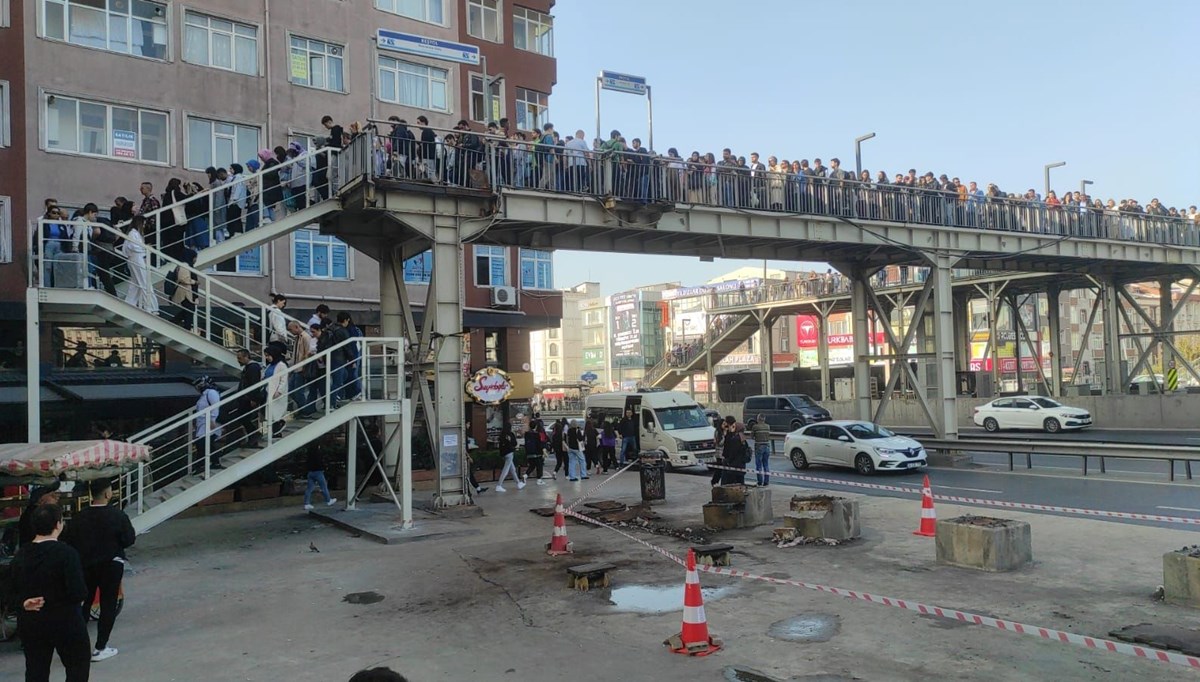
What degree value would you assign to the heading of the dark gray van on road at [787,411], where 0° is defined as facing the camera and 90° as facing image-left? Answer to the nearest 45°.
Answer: approximately 315°

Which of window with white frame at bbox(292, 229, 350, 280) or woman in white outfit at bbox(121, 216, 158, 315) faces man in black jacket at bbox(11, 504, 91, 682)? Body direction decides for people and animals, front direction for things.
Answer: the window with white frame

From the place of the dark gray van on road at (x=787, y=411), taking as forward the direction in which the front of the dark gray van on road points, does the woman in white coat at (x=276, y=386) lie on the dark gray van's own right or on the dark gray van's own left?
on the dark gray van's own right

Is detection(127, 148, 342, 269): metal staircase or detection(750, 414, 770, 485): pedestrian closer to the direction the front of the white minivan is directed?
the pedestrian

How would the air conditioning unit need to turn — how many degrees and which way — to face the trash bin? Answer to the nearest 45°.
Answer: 0° — it already faces it

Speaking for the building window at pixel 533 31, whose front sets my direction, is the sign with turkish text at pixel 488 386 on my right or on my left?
on my right

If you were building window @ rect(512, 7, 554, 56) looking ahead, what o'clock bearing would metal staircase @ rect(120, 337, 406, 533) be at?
The metal staircase is roughly at 2 o'clock from the building window.

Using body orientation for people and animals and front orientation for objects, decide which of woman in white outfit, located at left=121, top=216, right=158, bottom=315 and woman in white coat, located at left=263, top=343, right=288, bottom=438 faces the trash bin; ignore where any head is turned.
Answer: woman in white outfit, located at left=121, top=216, right=158, bottom=315
